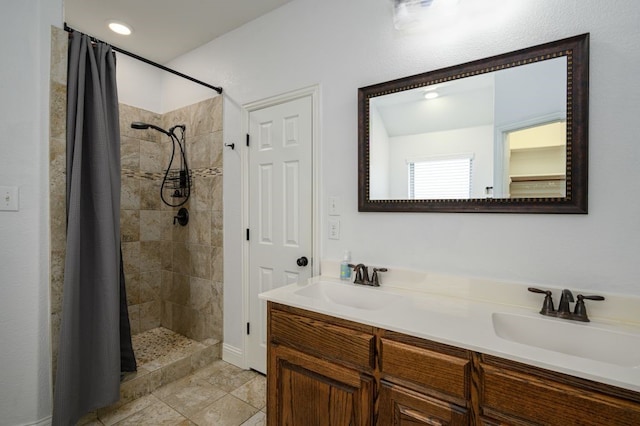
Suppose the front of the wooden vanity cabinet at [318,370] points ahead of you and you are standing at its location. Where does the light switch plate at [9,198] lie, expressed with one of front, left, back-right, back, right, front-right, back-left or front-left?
front-right

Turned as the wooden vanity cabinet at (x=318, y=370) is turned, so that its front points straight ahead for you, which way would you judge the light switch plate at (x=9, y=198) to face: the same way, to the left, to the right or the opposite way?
to the left

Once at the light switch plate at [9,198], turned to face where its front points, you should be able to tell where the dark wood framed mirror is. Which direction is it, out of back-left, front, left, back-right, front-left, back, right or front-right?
front-left

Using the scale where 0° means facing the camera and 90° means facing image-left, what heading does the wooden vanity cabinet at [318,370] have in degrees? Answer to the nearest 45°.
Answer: approximately 45°

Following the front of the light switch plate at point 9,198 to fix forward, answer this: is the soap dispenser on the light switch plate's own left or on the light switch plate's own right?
on the light switch plate's own left

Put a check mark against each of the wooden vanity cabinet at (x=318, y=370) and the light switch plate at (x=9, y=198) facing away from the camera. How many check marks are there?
0

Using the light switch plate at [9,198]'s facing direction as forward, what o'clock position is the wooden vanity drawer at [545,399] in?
The wooden vanity drawer is roughly at 11 o'clock from the light switch plate.
